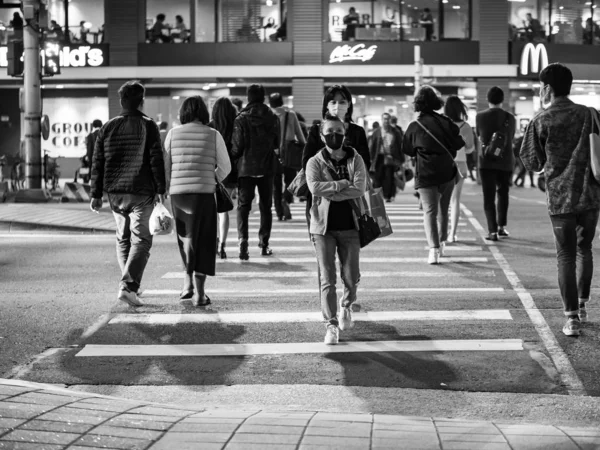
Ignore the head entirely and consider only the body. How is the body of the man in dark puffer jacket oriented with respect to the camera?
away from the camera

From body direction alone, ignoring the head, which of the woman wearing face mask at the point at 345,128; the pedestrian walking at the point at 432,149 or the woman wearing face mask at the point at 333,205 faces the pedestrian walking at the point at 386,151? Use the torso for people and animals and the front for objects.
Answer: the pedestrian walking at the point at 432,149

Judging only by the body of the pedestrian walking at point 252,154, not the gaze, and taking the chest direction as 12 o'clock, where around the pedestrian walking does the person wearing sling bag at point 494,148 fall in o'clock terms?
The person wearing sling bag is roughly at 2 o'clock from the pedestrian walking.

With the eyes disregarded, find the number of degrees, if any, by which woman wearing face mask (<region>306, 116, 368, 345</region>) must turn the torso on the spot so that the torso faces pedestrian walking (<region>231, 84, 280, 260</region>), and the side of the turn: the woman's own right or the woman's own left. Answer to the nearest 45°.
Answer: approximately 180°

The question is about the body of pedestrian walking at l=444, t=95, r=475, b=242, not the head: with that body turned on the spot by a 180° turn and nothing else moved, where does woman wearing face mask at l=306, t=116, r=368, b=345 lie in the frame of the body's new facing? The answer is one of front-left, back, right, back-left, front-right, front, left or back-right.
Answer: front

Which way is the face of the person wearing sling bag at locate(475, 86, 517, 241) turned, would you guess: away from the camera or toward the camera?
away from the camera

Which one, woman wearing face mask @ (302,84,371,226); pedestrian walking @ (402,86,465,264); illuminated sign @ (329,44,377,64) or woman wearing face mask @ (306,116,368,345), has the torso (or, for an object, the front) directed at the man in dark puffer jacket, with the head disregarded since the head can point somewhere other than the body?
the illuminated sign

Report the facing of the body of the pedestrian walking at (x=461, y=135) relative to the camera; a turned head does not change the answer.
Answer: away from the camera

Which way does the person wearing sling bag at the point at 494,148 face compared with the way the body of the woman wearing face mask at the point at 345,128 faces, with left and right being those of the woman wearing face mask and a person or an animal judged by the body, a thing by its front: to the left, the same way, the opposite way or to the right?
the opposite way

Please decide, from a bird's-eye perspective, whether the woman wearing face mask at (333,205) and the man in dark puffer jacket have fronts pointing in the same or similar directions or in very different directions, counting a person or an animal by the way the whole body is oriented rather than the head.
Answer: very different directions

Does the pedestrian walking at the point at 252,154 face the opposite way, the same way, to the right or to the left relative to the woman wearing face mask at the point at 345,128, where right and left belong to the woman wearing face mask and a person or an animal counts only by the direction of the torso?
the opposite way

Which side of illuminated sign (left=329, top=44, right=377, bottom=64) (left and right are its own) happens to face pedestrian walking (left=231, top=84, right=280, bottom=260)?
front

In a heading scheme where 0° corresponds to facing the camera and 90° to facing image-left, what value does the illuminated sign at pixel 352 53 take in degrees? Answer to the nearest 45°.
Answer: approximately 0°
